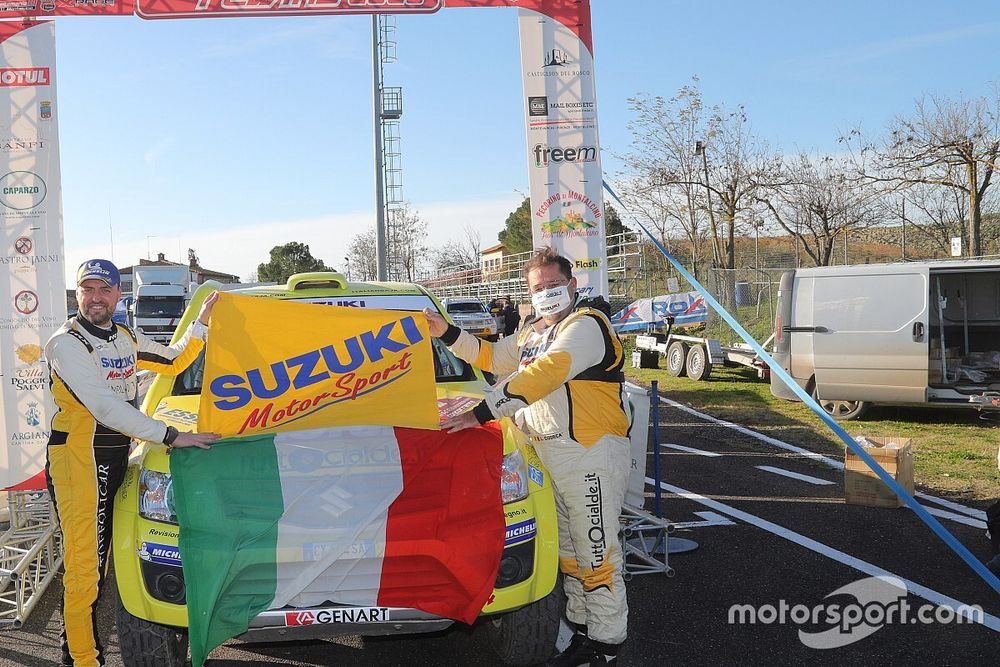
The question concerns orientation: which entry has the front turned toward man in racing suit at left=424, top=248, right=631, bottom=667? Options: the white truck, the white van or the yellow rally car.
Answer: the white truck

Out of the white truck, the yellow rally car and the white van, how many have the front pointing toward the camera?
2

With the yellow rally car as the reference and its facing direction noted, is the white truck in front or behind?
behind

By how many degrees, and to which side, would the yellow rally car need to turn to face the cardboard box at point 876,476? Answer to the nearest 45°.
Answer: approximately 135° to its left

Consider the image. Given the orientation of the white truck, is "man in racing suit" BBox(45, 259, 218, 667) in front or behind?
in front
